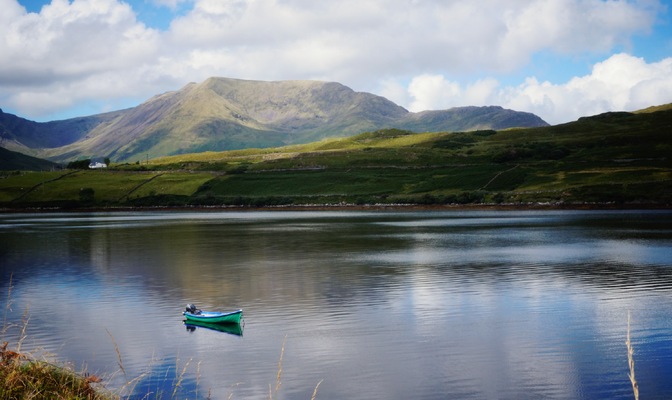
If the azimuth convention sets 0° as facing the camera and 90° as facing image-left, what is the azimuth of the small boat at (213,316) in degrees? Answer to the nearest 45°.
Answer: approximately 270°
